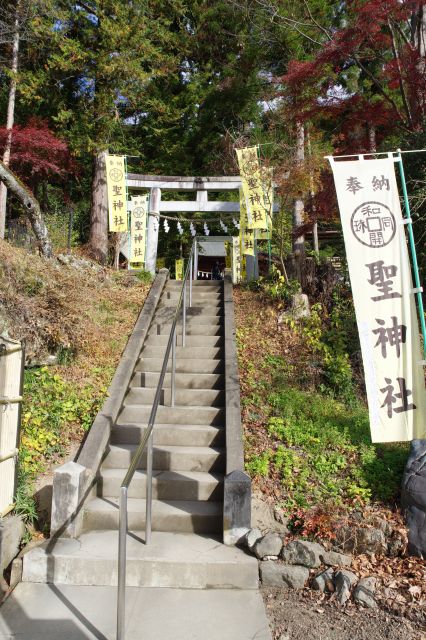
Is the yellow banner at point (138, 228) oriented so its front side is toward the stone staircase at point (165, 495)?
yes

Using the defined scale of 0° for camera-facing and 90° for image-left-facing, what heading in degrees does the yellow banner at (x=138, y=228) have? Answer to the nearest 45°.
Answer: approximately 0°

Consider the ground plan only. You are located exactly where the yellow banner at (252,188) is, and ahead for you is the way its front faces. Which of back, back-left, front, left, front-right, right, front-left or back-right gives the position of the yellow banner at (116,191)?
right

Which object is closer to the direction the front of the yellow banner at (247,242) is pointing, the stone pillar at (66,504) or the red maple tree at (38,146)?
the stone pillar

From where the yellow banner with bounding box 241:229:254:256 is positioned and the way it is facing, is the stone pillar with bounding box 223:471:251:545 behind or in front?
in front

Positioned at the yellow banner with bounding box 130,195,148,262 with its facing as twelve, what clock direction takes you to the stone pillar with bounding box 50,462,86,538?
The stone pillar is roughly at 12 o'clock from the yellow banner.

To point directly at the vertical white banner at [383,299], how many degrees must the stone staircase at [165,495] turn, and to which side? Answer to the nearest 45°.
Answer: approximately 90° to its left

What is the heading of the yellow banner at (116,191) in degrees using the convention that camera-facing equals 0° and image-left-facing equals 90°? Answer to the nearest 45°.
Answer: approximately 0°

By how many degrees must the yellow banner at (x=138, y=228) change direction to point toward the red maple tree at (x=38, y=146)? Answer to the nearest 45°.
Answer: approximately 90° to its right

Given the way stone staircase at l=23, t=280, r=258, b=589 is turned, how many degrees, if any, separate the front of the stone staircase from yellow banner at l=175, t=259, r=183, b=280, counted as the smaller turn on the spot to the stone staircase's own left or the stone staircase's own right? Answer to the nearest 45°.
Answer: approximately 180°
